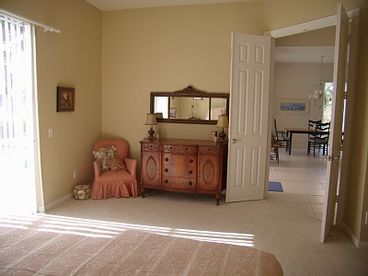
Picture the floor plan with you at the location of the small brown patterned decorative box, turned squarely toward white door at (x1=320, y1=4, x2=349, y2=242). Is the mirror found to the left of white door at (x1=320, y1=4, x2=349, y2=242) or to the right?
left

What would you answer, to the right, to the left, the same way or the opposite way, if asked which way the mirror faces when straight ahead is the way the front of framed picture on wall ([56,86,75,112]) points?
to the right

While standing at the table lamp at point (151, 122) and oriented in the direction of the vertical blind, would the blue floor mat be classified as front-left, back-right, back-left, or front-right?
back-left

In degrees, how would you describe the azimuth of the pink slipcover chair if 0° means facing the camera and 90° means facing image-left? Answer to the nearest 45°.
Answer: approximately 0°

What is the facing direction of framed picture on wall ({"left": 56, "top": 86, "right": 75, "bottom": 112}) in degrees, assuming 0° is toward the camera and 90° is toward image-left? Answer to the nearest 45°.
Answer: approximately 315°

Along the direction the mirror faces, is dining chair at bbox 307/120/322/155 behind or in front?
behind

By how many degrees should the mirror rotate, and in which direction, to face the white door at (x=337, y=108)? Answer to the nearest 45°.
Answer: approximately 45° to its left

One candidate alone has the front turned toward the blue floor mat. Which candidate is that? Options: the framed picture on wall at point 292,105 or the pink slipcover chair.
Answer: the framed picture on wall

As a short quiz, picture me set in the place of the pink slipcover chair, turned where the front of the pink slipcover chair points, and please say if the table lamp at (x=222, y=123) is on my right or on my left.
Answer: on my left

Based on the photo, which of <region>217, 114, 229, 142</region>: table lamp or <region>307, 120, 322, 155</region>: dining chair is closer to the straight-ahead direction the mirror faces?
the table lamp

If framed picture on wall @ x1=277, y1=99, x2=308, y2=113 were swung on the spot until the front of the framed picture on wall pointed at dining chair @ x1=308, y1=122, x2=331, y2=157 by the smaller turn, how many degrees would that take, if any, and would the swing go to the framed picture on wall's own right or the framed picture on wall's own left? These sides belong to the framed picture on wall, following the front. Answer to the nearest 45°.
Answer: approximately 45° to the framed picture on wall's own left
